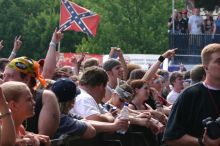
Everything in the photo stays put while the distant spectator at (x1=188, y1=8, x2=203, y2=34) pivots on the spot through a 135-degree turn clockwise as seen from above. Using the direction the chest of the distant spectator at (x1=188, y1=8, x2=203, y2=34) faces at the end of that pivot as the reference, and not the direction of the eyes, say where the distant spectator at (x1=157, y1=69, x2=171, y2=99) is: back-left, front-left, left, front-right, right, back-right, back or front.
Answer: back-left

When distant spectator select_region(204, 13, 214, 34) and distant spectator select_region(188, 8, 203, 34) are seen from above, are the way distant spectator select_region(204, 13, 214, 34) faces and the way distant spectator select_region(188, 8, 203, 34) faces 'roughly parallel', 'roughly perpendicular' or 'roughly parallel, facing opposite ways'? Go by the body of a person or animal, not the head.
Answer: roughly parallel

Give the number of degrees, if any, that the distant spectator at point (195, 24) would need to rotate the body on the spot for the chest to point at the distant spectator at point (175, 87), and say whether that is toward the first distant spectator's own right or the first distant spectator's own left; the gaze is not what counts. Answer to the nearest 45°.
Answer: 0° — they already face them

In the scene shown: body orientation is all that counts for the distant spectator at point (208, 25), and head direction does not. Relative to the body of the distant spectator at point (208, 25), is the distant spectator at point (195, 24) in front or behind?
in front

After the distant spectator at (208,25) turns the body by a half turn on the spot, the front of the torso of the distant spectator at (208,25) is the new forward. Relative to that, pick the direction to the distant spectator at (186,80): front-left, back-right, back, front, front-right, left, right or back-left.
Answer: back

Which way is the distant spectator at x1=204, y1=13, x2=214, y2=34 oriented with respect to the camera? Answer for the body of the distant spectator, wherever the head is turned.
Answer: toward the camera

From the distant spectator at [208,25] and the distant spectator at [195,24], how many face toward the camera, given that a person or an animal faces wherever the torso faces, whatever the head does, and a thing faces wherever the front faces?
2

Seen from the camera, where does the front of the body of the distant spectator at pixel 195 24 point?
toward the camera

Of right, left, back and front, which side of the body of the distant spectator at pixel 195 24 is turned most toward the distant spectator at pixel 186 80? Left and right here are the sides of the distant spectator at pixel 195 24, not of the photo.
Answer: front

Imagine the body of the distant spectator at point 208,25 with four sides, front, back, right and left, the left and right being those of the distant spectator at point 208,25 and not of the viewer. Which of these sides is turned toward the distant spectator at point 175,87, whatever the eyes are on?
front

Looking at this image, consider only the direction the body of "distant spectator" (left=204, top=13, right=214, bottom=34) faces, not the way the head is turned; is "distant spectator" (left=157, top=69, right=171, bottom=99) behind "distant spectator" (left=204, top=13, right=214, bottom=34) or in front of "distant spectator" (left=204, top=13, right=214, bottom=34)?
in front
